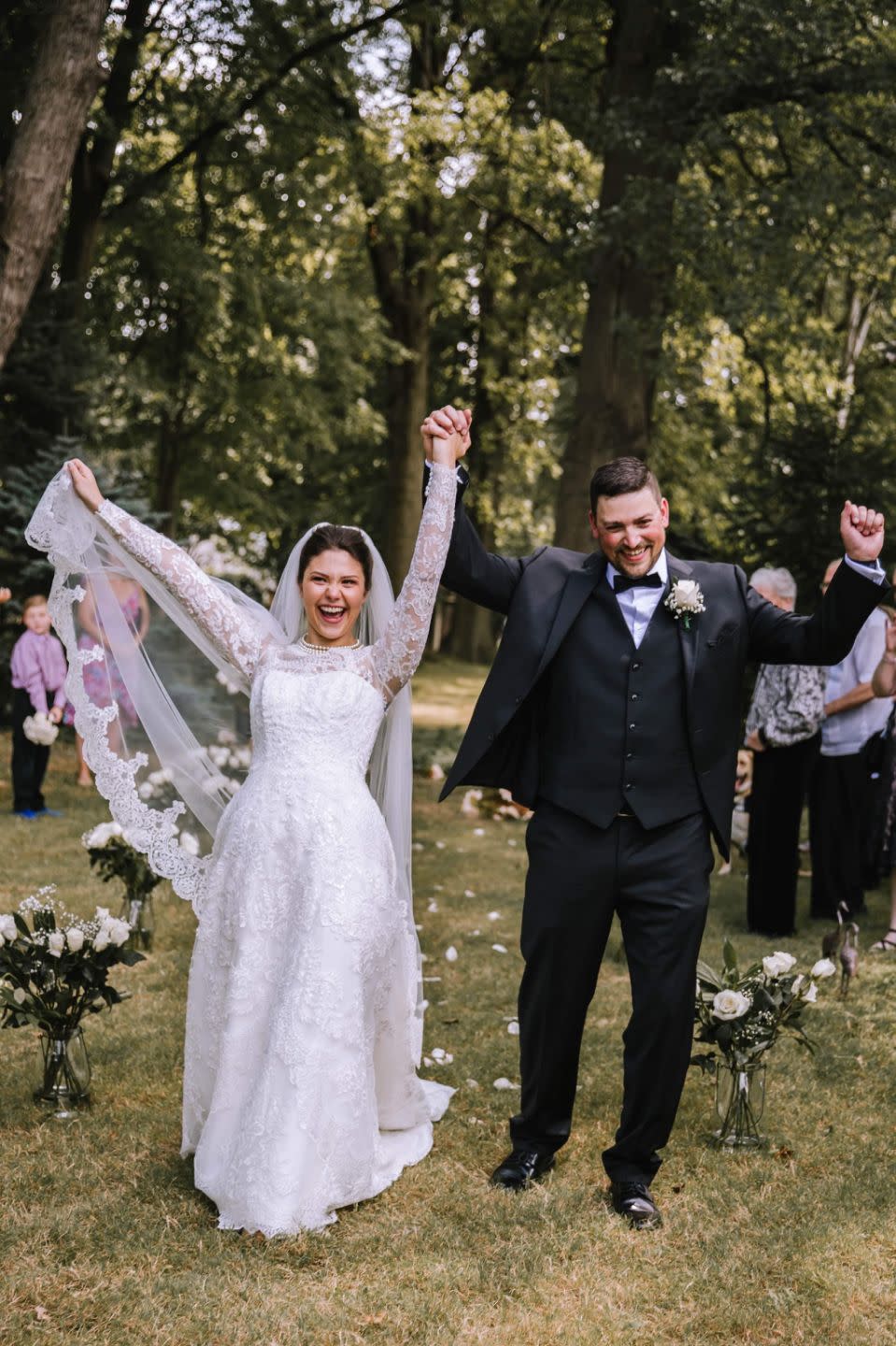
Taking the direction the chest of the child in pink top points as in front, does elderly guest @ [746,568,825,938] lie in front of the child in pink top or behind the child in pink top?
in front

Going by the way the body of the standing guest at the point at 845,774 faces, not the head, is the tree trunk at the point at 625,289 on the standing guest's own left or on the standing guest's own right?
on the standing guest's own right

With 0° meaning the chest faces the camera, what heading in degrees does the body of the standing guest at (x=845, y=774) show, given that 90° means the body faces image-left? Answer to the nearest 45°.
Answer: approximately 90°

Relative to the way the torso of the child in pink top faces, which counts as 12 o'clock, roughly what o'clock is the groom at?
The groom is roughly at 1 o'clock from the child in pink top.

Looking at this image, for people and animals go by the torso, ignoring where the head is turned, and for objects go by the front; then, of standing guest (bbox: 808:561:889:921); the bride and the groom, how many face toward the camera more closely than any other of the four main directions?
2

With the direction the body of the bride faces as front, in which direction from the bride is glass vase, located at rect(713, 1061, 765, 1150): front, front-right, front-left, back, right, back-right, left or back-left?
left

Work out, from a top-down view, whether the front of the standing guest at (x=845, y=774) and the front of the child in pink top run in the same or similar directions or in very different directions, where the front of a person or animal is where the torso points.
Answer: very different directions

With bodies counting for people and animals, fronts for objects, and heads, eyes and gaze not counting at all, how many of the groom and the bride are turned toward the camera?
2

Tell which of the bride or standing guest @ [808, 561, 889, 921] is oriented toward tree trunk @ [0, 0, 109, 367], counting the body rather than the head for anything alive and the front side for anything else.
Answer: the standing guest
